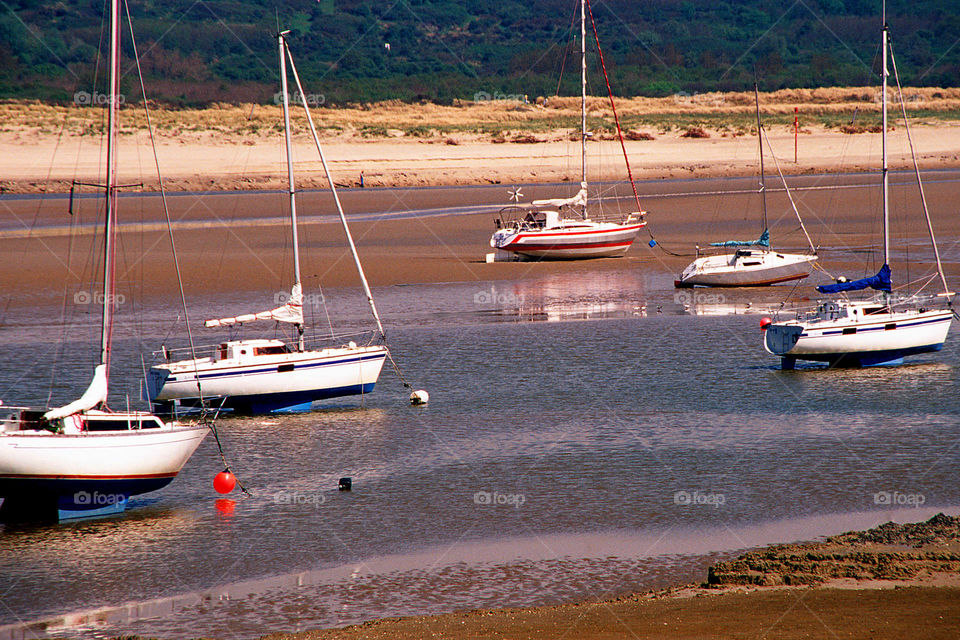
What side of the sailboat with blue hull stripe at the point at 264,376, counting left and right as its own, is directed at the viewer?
right

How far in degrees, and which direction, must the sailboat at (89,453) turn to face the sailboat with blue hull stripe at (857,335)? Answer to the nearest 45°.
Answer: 0° — it already faces it

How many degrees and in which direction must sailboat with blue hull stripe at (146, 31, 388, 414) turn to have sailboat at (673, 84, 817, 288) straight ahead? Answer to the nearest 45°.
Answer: approximately 45° to its left

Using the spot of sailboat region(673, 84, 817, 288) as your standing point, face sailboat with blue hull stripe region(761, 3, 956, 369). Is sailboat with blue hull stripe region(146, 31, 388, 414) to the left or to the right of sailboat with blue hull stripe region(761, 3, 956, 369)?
right

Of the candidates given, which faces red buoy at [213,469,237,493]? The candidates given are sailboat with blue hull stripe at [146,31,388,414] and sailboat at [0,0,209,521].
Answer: the sailboat

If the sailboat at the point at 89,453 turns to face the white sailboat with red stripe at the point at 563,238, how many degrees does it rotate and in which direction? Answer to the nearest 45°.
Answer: approximately 45° to its left

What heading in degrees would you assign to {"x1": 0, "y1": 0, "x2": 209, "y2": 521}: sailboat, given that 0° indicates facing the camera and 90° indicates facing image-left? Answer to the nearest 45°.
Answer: approximately 270°

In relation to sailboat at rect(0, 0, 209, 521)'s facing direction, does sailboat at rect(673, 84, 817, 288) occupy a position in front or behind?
in front

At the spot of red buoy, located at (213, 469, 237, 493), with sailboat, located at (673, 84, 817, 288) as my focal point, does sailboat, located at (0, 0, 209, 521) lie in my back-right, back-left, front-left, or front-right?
back-left

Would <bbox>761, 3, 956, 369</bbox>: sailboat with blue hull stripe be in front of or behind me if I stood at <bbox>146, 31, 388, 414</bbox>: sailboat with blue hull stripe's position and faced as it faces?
in front

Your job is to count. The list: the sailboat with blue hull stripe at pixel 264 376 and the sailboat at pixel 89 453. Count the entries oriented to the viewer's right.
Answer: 2

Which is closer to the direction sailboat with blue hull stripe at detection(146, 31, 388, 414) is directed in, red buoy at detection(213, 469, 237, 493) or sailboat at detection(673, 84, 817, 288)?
the sailboat

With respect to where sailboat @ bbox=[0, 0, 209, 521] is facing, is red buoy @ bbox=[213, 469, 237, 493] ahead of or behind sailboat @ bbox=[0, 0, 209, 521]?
ahead
